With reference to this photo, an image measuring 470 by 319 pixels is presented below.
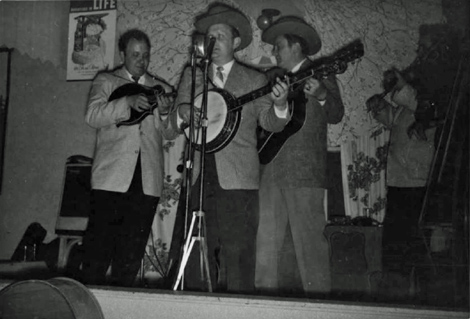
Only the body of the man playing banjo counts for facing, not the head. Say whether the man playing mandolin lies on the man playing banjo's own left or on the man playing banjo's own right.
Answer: on the man playing banjo's own right

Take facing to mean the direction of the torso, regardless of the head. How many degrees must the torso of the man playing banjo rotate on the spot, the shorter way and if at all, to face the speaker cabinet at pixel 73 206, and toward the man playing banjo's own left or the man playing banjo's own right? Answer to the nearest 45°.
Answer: approximately 45° to the man playing banjo's own right

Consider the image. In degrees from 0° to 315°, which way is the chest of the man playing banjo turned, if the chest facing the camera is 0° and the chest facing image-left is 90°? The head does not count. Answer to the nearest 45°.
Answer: approximately 45°
